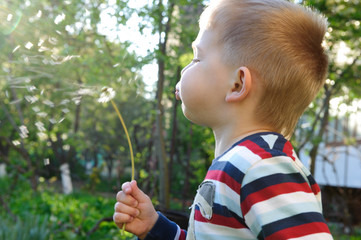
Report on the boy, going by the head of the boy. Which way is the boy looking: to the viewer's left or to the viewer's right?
to the viewer's left

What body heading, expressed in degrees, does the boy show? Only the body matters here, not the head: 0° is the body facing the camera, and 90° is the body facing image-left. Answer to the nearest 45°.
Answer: approximately 90°
